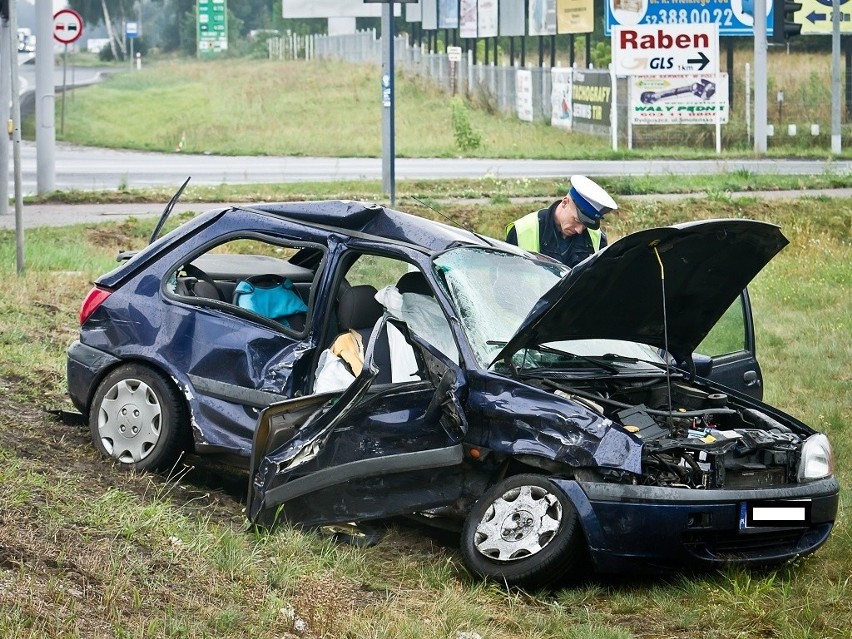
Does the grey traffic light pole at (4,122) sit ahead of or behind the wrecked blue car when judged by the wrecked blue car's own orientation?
behind

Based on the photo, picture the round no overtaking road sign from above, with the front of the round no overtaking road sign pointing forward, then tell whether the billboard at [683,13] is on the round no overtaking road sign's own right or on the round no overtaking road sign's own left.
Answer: on the round no overtaking road sign's own left

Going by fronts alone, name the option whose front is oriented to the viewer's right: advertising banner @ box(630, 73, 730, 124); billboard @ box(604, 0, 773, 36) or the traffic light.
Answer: the traffic light

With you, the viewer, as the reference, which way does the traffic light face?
facing to the right of the viewer

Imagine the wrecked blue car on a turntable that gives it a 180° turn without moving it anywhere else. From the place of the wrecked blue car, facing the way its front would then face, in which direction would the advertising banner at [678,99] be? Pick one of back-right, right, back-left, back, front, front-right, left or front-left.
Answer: front-right

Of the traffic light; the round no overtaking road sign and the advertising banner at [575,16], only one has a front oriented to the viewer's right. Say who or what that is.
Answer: the traffic light

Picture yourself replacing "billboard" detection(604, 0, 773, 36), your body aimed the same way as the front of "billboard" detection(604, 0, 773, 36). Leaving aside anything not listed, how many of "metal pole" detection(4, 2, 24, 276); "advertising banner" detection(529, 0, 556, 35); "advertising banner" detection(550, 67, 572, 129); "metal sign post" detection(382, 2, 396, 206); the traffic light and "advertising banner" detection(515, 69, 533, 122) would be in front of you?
3
